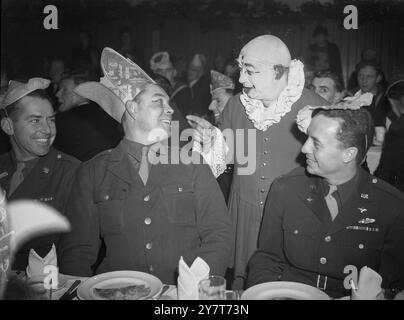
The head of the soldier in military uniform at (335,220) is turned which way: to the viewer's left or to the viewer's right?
to the viewer's left

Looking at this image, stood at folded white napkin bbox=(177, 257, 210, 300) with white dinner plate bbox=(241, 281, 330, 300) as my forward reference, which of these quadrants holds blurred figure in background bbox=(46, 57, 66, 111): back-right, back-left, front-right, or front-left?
back-left

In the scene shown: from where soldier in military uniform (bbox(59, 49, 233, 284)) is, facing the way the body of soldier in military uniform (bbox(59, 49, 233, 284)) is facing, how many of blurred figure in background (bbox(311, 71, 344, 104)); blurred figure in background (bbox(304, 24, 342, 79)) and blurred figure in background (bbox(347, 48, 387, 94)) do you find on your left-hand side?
3

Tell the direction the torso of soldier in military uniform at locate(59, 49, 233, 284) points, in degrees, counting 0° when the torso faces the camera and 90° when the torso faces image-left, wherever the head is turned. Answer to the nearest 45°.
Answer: approximately 0°

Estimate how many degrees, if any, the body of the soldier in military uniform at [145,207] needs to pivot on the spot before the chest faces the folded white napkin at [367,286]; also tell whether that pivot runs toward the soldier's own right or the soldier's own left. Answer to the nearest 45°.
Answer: approximately 45° to the soldier's own left
